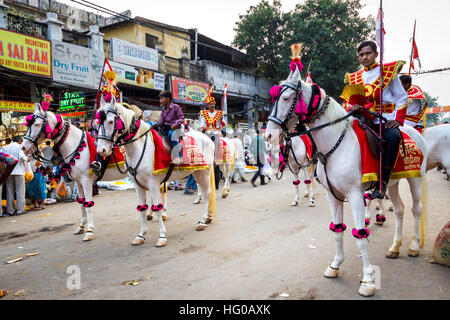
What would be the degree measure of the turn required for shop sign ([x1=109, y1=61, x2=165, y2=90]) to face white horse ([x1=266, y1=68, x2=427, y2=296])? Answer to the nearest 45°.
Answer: approximately 45° to its right

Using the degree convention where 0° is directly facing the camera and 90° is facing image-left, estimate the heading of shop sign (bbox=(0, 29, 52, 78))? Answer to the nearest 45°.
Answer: approximately 315°

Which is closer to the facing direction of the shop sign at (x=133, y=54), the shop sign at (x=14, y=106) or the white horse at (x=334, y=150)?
the white horse

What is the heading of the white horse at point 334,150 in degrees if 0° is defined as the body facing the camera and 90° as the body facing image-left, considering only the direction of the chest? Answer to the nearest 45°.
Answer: approximately 45°

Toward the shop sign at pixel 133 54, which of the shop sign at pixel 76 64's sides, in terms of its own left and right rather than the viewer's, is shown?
left

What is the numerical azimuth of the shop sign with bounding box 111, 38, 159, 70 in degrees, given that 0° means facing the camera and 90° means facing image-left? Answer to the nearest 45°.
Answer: approximately 315°
